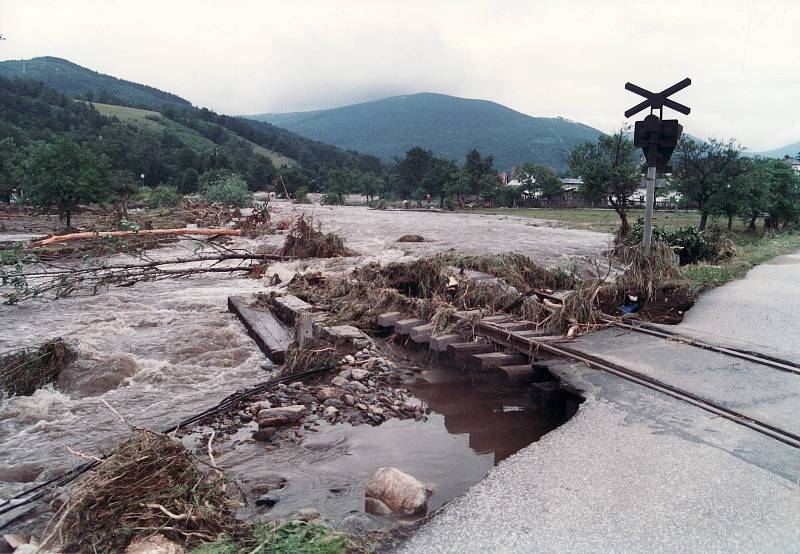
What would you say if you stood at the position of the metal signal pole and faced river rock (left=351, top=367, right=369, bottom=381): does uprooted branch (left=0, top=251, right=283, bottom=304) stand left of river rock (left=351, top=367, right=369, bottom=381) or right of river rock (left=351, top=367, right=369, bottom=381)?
right

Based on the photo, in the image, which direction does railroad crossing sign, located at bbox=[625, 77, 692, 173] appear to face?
away from the camera

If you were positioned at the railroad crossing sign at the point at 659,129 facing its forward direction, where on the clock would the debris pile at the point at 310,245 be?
The debris pile is roughly at 10 o'clock from the railroad crossing sign.

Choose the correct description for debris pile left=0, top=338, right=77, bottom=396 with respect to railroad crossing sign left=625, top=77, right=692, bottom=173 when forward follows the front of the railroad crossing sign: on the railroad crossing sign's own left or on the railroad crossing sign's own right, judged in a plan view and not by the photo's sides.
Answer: on the railroad crossing sign's own left

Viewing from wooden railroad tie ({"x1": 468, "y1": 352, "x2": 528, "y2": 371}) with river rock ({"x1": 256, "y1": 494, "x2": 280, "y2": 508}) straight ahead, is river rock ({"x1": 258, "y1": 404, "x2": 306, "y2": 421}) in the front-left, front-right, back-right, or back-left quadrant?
front-right

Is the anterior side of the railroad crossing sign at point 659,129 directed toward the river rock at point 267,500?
no

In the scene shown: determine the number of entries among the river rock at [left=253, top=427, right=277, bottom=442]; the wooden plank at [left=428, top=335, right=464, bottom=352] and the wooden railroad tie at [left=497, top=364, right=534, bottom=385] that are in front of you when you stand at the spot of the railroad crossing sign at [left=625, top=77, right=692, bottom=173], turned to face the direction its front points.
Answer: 0

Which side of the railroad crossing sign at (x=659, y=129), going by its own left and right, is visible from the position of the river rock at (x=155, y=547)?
back

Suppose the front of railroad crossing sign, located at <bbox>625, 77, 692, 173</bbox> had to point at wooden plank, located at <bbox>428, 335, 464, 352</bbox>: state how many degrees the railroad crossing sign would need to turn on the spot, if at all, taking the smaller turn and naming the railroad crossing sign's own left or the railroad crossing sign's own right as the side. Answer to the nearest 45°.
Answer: approximately 135° to the railroad crossing sign's own left
